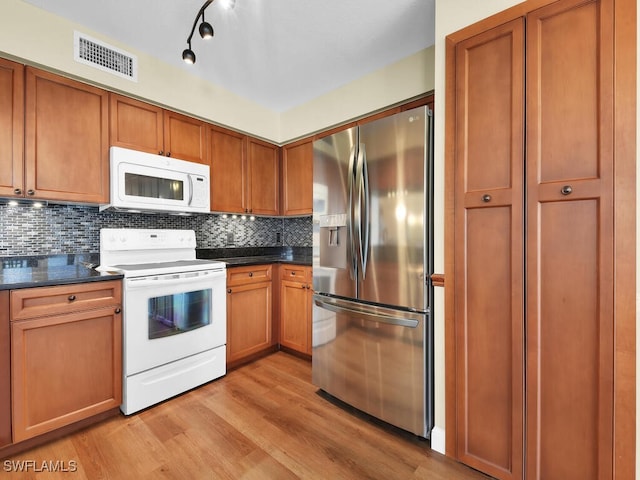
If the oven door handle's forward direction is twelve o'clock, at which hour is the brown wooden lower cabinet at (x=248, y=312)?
The brown wooden lower cabinet is roughly at 8 o'clock from the oven door handle.

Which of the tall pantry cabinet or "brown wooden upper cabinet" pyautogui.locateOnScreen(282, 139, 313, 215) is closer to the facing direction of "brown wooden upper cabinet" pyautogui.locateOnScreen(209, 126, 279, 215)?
the tall pantry cabinet

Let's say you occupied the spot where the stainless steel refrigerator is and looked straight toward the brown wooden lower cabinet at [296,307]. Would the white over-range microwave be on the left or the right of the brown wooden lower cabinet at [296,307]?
left

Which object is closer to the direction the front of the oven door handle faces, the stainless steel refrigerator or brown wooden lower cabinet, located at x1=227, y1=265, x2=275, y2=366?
the stainless steel refrigerator

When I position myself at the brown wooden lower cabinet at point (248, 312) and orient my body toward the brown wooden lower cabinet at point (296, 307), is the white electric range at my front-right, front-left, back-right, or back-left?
back-right

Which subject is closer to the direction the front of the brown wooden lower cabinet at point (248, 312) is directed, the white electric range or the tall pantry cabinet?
the tall pantry cabinet

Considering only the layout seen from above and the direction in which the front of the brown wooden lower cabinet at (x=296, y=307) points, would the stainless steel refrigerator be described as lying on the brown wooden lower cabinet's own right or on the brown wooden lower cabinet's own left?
on the brown wooden lower cabinet's own left
